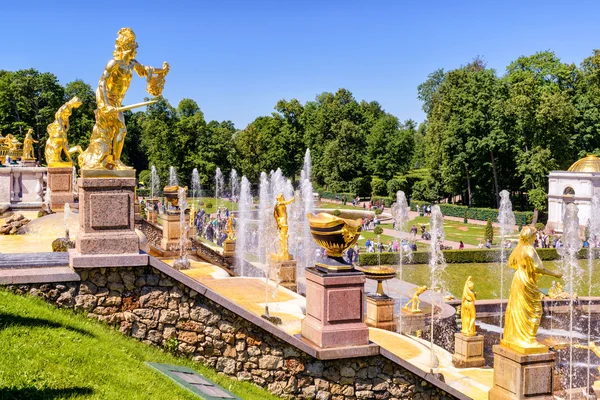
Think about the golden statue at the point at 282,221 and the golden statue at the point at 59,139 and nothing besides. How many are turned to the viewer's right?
2

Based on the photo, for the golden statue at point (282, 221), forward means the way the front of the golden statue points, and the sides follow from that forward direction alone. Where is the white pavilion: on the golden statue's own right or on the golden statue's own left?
on the golden statue's own left

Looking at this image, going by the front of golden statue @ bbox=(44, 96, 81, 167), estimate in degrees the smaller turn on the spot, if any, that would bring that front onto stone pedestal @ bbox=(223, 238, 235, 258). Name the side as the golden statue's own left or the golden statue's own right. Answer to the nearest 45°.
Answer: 0° — it already faces it

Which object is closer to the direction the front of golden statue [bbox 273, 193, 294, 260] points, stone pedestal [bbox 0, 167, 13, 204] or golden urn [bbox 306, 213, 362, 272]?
the golden urn

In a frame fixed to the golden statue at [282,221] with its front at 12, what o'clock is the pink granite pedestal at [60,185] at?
The pink granite pedestal is roughly at 7 o'clock from the golden statue.

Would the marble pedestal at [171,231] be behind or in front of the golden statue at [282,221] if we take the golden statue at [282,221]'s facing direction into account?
behind

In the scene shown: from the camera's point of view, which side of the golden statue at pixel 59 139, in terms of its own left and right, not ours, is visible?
right

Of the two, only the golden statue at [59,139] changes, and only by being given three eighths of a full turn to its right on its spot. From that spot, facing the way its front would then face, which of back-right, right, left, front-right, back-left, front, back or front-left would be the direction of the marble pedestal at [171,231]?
left

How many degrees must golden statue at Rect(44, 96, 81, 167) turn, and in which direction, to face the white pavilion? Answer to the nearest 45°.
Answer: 0° — it already faces it
